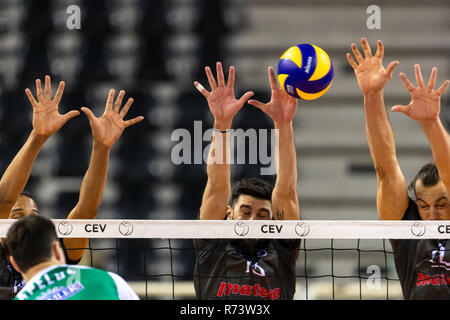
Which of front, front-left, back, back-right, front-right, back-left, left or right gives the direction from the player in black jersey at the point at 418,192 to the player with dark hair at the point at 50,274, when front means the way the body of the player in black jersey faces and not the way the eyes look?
front-right

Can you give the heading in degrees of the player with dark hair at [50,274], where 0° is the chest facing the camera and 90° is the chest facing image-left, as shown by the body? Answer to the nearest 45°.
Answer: approximately 180°

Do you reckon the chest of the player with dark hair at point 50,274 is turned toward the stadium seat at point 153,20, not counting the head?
yes

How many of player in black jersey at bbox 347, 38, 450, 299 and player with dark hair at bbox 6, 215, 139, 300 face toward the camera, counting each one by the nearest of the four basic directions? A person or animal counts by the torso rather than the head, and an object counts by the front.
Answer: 1

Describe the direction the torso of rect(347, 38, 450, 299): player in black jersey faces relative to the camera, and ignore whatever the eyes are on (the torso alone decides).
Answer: toward the camera

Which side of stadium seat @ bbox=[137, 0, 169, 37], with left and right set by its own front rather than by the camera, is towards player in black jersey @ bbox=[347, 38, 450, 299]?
front

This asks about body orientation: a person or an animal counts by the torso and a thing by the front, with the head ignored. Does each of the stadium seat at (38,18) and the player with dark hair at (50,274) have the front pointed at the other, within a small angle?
yes

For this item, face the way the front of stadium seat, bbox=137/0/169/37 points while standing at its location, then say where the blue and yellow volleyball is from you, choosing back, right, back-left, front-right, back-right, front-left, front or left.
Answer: front

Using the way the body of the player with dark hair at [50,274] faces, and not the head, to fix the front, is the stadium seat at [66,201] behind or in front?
in front

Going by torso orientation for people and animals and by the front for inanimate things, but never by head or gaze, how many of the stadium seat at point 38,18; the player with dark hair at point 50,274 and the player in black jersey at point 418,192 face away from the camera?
1

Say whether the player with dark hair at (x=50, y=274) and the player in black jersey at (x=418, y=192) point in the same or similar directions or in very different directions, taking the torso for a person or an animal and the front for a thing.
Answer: very different directions

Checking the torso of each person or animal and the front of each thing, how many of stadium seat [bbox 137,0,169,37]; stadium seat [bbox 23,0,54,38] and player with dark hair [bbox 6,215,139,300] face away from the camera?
1

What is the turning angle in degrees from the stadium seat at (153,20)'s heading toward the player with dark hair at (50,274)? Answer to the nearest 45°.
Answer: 0° — it already faces them

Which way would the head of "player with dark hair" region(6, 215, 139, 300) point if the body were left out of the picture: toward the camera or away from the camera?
away from the camera

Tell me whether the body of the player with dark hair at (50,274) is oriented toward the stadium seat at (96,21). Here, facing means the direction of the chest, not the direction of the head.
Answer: yes

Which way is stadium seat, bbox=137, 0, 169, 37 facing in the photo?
toward the camera
